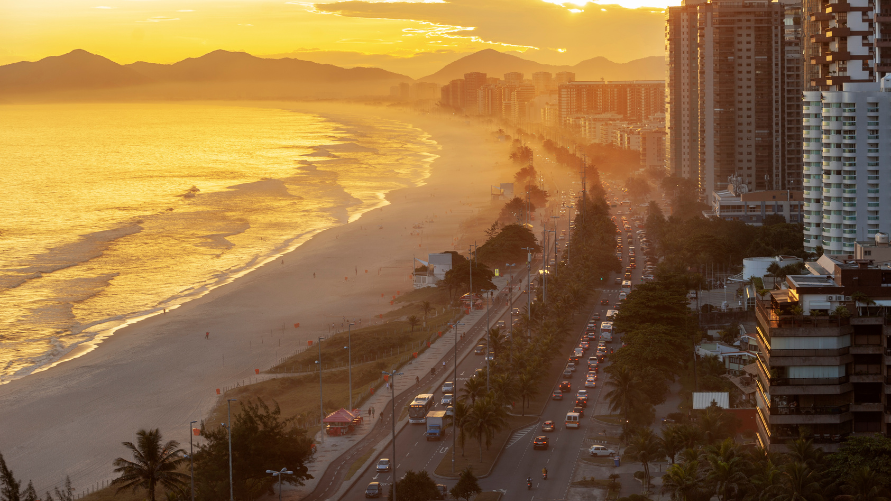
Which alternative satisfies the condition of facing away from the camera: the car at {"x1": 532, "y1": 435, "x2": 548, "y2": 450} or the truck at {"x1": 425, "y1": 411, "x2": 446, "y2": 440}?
the car

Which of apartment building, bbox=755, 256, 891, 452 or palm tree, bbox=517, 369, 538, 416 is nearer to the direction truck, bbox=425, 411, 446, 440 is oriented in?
the apartment building

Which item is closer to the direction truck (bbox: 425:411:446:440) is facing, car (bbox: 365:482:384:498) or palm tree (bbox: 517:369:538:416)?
the car

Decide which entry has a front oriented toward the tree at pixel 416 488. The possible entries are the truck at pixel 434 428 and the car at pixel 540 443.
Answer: the truck

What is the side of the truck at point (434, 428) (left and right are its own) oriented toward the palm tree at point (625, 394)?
left

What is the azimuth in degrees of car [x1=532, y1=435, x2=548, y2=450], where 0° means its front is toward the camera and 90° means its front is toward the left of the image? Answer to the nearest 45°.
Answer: approximately 180°

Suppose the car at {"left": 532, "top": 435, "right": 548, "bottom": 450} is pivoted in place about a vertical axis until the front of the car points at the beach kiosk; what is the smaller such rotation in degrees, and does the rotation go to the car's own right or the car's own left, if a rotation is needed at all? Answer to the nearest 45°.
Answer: approximately 90° to the car's own left

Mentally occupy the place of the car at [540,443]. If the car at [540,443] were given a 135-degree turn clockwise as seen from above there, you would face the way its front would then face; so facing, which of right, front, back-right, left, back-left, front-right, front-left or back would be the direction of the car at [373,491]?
right

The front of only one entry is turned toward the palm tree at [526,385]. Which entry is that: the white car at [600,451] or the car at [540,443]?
the car

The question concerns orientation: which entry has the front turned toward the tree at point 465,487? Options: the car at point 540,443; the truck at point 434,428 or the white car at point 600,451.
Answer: the truck

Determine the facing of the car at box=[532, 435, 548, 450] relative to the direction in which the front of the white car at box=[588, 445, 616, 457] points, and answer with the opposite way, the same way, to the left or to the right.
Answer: to the left

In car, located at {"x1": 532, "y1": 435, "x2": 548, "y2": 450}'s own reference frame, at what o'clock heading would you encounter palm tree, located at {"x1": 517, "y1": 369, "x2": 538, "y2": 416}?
The palm tree is roughly at 12 o'clock from the car.

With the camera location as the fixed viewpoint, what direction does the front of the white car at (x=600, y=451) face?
facing to the right of the viewer
